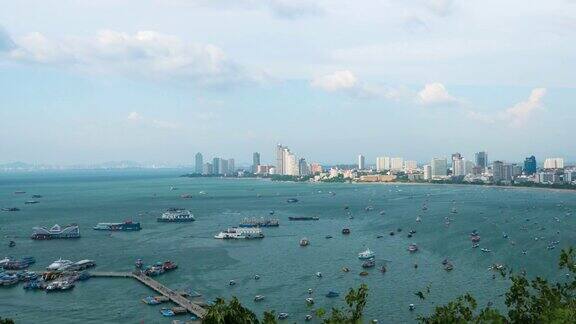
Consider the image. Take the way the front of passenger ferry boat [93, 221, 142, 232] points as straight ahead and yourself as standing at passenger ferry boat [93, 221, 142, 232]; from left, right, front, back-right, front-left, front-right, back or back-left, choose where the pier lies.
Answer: left

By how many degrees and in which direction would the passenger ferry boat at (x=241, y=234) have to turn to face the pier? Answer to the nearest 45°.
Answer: approximately 90° to its left

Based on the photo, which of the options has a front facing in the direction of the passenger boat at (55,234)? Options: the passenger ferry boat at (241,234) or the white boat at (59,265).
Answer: the passenger ferry boat

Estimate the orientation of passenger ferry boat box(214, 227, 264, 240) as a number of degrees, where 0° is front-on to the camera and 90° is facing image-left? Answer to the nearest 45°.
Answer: approximately 90°

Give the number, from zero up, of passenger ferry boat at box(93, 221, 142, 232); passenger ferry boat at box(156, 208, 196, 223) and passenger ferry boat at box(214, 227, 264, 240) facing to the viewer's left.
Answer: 3

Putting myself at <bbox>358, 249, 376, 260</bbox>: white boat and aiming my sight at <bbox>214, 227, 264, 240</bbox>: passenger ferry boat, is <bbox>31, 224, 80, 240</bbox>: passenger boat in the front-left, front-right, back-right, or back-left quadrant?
front-left

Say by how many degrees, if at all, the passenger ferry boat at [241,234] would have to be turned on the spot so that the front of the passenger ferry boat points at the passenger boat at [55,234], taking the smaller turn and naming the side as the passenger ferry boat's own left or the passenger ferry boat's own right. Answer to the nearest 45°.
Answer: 0° — it already faces it

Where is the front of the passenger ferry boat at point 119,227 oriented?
to the viewer's left

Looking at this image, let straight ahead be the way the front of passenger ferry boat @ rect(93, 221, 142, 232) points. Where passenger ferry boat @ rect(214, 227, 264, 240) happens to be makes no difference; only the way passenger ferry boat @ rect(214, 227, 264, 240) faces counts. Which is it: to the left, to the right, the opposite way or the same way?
the same way

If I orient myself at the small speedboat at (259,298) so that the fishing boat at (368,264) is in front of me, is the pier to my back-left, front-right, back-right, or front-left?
back-left

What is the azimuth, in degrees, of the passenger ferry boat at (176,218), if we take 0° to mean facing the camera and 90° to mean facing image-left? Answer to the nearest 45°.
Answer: approximately 90°

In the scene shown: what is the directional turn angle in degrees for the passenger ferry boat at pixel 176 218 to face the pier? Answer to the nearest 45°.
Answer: approximately 90° to its left

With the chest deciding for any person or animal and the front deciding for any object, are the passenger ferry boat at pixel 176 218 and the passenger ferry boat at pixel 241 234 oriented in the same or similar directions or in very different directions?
same or similar directions
